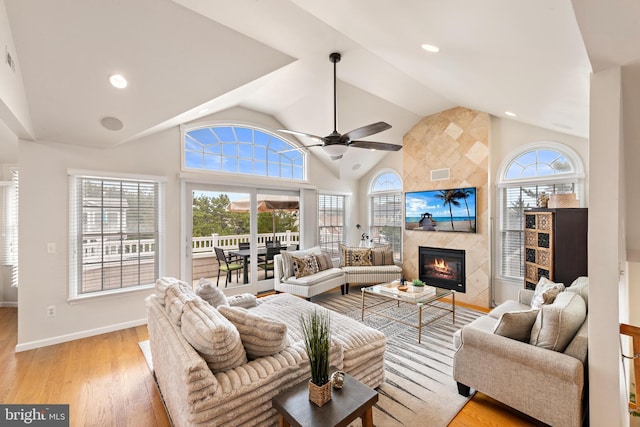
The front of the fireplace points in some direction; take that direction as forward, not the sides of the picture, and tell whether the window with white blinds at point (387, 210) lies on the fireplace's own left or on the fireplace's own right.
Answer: on the fireplace's own right

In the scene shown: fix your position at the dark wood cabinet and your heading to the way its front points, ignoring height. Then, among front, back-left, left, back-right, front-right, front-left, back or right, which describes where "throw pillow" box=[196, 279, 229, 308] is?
front

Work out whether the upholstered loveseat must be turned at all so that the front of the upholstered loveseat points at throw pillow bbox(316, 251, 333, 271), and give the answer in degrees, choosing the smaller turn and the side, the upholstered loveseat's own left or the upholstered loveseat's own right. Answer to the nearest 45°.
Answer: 0° — it already faces it

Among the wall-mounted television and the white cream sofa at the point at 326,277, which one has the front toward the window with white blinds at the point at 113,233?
the wall-mounted television

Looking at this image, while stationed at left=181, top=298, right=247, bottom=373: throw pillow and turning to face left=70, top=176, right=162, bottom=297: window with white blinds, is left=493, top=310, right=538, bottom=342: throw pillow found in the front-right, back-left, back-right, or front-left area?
back-right

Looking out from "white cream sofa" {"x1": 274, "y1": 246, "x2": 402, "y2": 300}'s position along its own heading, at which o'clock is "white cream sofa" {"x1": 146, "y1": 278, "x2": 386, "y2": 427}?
"white cream sofa" {"x1": 146, "y1": 278, "x2": 386, "y2": 427} is roughly at 2 o'clock from "white cream sofa" {"x1": 274, "y1": 246, "x2": 402, "y2": 300}.

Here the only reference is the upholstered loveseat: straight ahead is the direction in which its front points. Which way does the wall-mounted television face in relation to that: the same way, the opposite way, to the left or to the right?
to the left

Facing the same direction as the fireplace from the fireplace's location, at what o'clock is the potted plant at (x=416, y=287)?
The potted plant is roughly at 11 o'clock from the fireplace.

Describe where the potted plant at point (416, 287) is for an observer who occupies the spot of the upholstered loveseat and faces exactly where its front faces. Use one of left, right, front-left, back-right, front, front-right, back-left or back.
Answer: front

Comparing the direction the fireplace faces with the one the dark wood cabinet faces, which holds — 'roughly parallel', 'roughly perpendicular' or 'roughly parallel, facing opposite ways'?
roughly parallel

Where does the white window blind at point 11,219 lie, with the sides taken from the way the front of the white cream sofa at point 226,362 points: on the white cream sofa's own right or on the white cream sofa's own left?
on the white cream sofa's own left

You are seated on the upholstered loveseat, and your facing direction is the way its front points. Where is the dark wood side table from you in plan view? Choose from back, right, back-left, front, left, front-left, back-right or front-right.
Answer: left

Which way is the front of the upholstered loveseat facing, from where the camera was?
facing away from the viewer and to the left of the viewer

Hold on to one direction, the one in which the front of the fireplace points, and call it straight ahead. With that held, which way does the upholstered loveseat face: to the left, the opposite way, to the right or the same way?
to the right

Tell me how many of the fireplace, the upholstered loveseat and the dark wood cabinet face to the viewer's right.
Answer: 0

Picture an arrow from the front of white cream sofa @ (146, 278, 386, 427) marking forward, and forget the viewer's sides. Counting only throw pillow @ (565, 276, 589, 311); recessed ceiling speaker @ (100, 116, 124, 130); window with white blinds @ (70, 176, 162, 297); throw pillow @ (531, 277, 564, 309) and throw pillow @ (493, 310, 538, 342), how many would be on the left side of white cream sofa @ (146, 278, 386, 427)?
2
